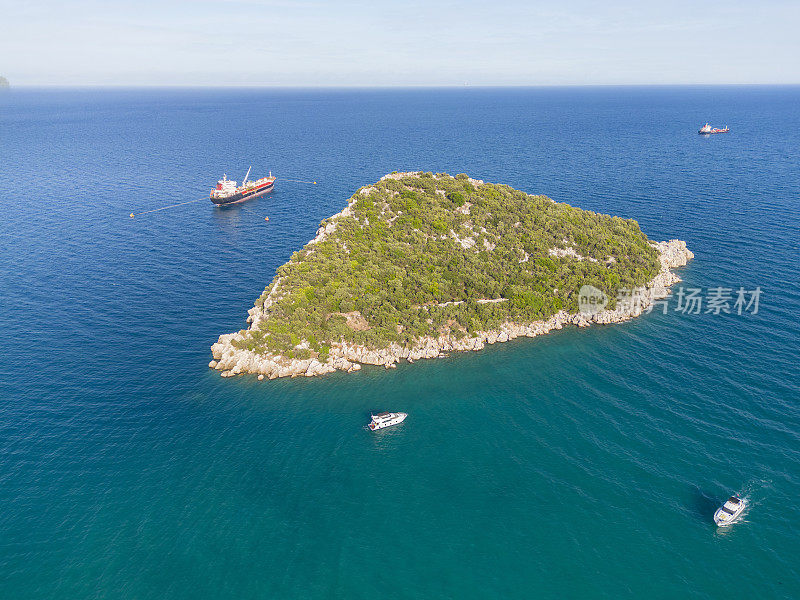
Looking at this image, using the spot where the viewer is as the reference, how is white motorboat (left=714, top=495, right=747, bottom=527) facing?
facing the viewer and to the left of the viewer
